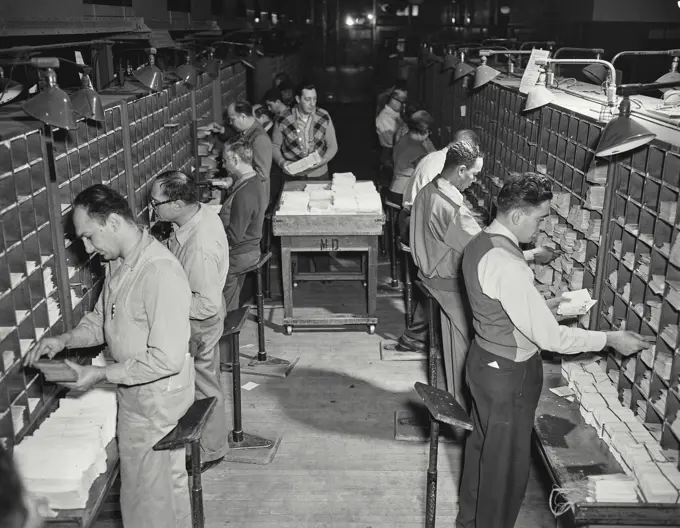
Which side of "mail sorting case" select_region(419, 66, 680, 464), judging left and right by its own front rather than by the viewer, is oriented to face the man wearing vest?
front

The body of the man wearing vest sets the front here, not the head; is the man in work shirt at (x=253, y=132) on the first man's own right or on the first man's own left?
on the first man's own left

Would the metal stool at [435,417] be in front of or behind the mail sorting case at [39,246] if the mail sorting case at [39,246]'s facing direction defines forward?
in front

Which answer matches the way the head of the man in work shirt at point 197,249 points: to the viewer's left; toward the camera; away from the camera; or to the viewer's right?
to the viewer's left

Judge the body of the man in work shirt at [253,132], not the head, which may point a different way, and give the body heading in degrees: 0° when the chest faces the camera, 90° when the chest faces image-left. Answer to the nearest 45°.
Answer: approximately 90°

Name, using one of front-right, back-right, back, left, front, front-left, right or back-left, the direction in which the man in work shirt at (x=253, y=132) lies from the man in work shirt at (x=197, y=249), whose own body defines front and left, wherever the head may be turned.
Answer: right

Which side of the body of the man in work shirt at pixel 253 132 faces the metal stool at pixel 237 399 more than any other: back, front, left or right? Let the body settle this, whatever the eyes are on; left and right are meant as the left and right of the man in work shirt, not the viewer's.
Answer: left

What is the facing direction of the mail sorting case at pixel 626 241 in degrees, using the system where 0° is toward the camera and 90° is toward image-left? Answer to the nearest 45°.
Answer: approximately 45°

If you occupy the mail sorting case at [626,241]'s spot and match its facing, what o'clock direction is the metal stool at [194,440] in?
The metal stool is roughly at 12 o'clock from the mail sorting case.

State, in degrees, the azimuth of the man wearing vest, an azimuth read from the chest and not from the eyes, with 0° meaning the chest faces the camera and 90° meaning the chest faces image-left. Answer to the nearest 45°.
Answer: approximately 225°

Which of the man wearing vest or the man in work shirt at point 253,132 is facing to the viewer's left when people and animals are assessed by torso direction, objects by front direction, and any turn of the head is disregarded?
the man in work shirt

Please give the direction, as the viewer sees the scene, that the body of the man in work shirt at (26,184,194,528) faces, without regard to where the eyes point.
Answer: to the viewer's left

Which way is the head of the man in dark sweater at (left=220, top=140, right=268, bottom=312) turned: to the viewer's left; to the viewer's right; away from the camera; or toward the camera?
to the viewer's left

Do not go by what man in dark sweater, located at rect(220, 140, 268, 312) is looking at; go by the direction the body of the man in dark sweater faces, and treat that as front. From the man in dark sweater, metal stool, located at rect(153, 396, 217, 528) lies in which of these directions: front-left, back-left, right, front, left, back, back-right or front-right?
left

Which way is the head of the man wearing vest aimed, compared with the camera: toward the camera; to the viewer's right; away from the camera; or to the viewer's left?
to the viewer's right
